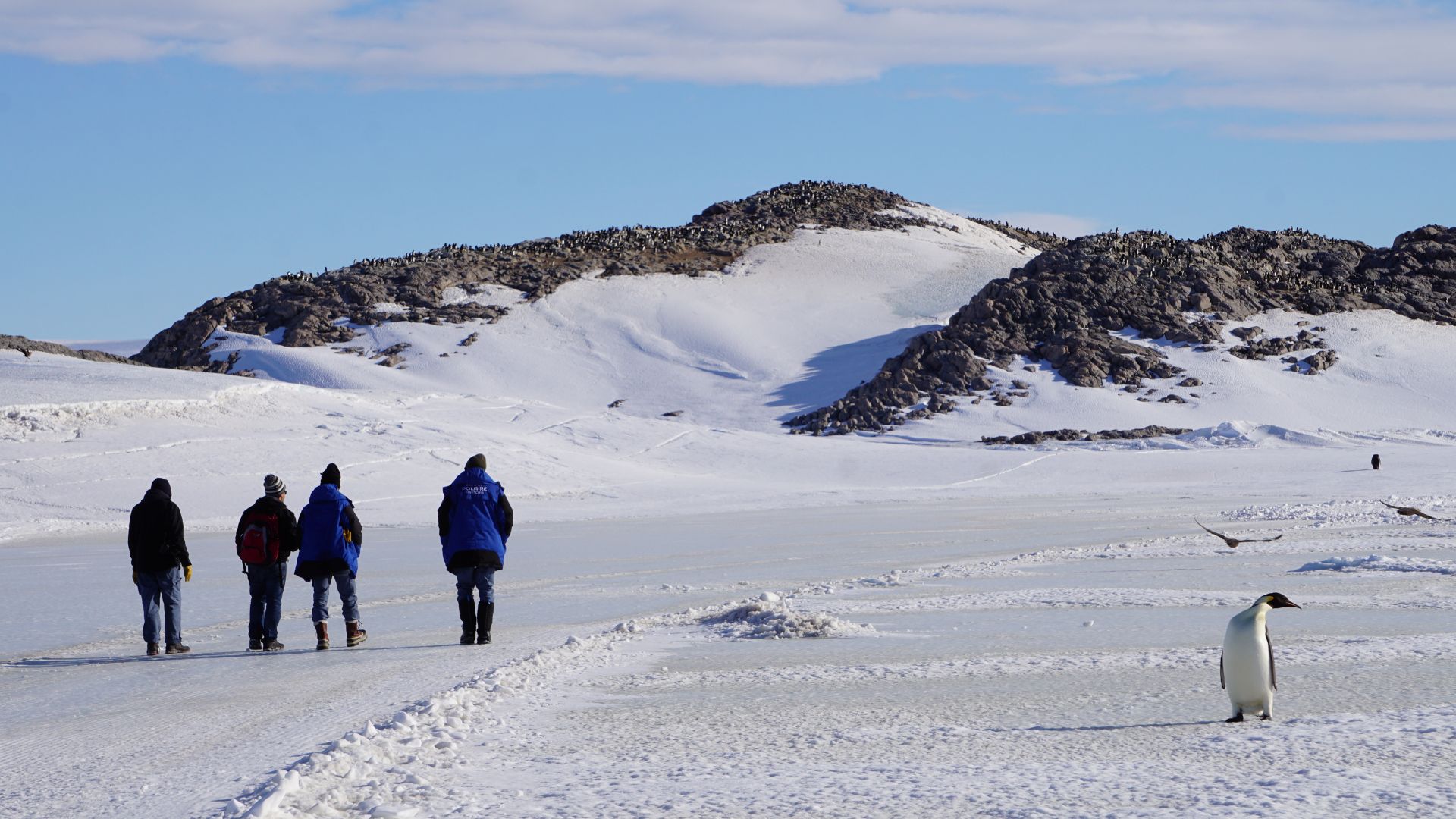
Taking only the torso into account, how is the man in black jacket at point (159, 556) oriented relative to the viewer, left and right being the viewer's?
facing away from the viewer and to the right of the viewer

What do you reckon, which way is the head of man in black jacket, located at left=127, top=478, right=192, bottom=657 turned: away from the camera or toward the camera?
away from the camera

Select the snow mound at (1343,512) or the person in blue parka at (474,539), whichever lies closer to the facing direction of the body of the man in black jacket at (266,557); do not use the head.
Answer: the snow mound

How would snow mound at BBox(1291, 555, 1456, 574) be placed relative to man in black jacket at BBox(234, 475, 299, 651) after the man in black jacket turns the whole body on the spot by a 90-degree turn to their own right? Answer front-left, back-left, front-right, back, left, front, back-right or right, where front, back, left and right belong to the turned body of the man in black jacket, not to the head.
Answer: front-left

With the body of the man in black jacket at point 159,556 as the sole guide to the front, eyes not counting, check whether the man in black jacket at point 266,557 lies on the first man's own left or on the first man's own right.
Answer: on the first man's own right

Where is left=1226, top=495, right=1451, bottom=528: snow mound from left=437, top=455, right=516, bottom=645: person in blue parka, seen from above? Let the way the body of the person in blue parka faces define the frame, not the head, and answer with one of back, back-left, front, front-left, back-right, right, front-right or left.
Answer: front-right

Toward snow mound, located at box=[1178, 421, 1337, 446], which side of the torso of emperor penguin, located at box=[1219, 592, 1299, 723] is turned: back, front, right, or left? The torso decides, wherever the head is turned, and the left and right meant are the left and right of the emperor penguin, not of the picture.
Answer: back

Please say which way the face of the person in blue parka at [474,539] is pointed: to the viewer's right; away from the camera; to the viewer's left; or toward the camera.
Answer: away from the camera

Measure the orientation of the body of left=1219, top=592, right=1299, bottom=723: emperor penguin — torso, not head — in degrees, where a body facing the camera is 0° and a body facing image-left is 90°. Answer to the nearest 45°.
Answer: approximately 0°

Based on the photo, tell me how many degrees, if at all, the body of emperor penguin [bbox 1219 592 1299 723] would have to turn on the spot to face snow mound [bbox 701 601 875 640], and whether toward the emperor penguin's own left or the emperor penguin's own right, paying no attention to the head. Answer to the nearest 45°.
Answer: approximately 135° to the emperor penguin's own right

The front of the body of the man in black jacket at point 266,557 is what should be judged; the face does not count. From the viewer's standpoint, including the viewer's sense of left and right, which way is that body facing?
facing away from the viewer and to the right of the viewer

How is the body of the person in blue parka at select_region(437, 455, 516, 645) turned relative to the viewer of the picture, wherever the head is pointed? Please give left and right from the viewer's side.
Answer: facing away from the viewer

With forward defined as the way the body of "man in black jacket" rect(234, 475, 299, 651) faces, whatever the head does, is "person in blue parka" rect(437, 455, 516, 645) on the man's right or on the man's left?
on the man's right
